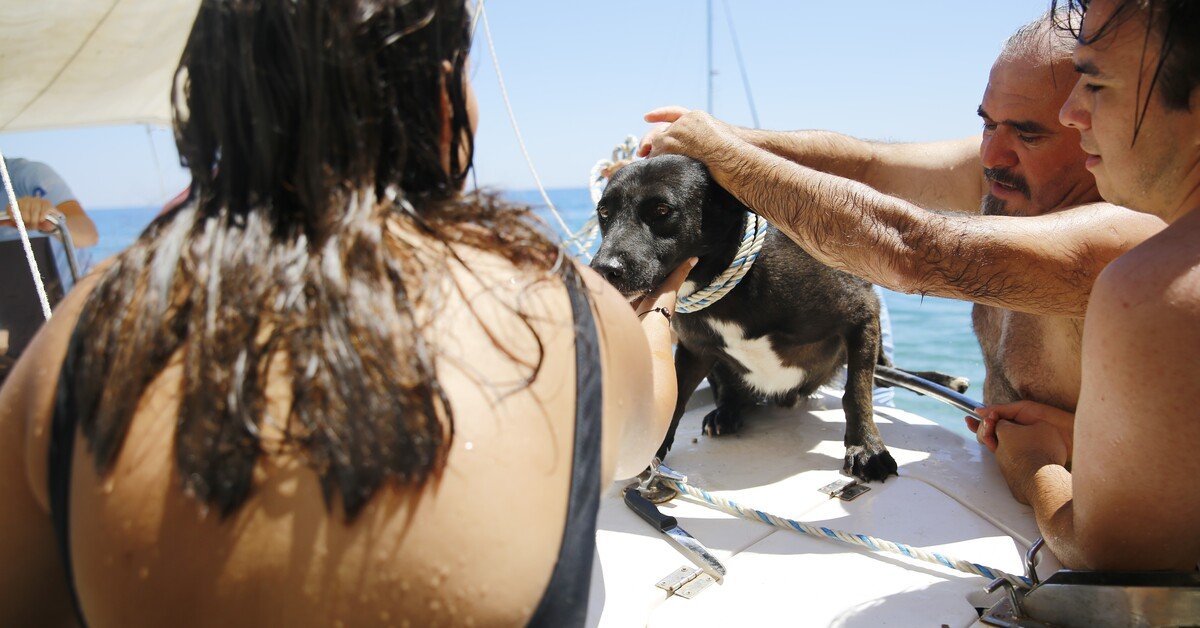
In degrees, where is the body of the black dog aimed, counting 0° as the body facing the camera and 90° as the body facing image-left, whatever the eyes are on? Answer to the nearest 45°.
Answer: approximately 45°

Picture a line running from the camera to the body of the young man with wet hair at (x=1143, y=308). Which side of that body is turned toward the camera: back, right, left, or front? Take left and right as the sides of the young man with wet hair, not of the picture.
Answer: left

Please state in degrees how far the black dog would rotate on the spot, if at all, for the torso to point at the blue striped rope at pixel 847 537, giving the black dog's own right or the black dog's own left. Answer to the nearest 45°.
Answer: approximately 45° to the black dog's own left

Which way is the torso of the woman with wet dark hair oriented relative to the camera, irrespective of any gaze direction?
away from the camera

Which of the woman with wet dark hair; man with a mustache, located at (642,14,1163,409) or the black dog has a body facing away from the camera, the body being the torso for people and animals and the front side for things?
the woman with wet dark hair

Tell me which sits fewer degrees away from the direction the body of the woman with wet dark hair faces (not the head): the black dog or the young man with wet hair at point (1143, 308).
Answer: the black dog

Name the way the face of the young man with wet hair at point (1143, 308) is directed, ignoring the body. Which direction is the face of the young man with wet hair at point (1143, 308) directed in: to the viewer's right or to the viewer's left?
to the viewer's left
